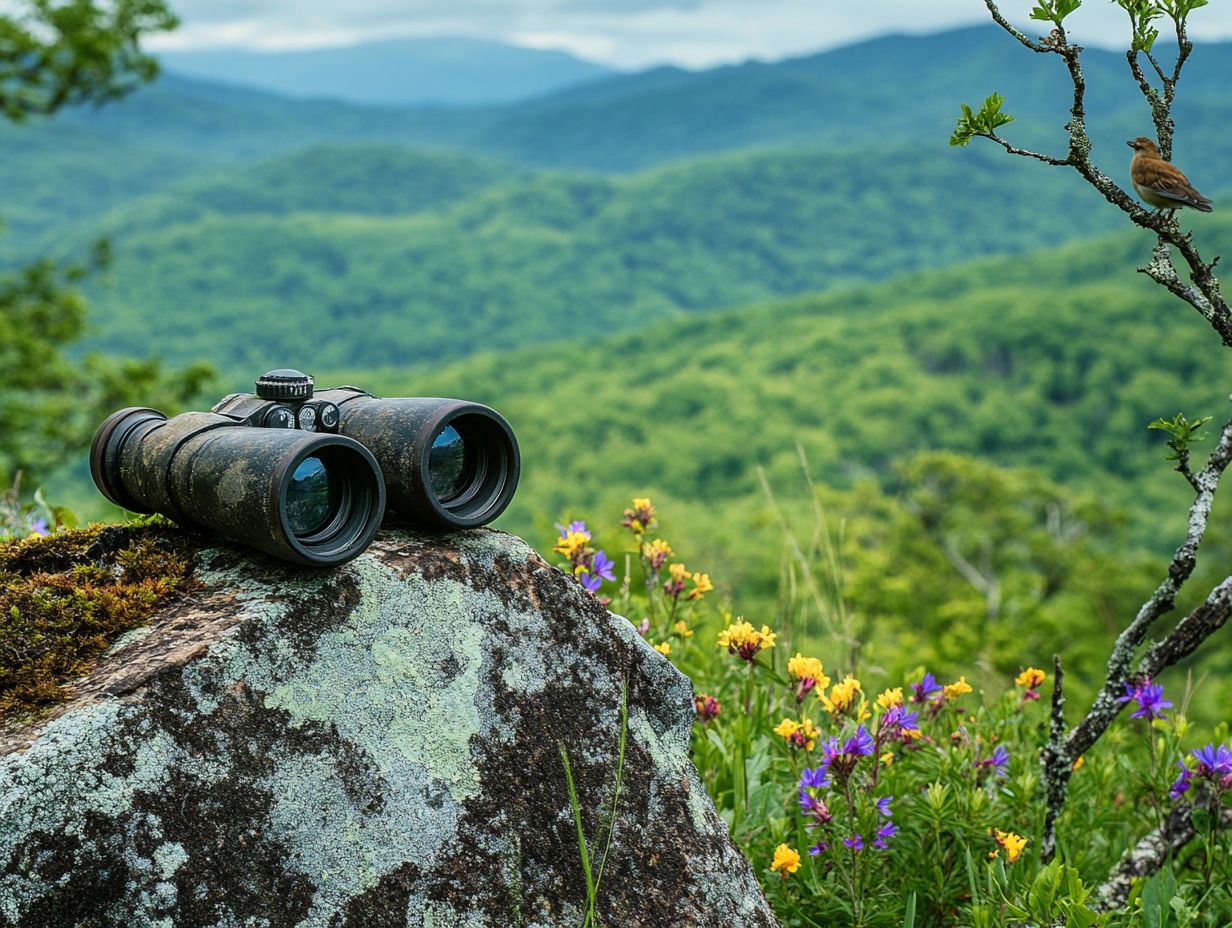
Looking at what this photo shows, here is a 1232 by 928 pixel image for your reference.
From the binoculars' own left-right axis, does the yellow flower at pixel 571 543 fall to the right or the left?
on its left

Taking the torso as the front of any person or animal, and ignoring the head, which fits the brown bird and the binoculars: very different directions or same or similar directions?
very different directions

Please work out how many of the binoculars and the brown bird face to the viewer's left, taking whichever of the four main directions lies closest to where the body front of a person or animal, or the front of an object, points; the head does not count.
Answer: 1

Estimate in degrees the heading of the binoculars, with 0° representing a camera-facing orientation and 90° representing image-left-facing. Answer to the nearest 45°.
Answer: approximately 315°

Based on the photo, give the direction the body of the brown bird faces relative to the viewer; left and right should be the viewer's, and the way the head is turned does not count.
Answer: facing to the left of the viewer

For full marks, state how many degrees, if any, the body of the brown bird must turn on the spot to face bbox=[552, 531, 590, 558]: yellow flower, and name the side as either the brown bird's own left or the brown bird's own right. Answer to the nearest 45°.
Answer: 0° — it already faces it

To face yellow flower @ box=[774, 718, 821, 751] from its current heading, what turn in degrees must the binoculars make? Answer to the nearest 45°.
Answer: approximately 45° to its left

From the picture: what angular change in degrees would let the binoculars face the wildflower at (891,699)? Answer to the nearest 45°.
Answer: approximately 45° to its left

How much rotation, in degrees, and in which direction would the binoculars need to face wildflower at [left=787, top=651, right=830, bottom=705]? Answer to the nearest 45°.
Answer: approximately 45° to its left

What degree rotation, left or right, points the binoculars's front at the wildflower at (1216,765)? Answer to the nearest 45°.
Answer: approximately 45° to its left
